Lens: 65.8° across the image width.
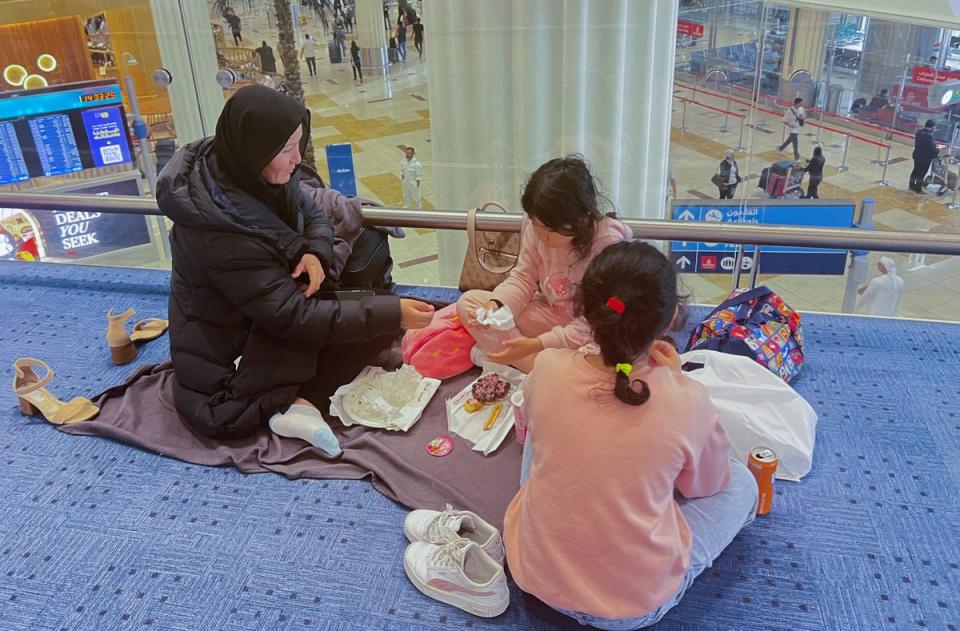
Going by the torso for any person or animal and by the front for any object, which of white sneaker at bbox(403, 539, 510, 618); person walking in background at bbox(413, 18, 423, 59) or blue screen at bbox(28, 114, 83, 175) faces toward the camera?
the blue screen

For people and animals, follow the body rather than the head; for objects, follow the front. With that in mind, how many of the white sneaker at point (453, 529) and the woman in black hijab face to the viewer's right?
1

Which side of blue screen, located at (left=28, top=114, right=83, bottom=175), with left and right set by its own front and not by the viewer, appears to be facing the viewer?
front

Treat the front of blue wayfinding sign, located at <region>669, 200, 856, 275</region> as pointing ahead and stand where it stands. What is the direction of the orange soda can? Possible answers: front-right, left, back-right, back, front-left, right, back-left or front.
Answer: front

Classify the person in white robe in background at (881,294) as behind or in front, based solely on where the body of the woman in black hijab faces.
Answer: in front

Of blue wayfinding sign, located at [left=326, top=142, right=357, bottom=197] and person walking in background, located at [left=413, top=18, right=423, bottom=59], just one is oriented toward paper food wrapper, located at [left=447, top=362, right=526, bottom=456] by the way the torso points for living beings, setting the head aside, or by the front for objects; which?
the blue wayfinding sign

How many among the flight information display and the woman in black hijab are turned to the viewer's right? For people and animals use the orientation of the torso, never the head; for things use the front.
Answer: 1

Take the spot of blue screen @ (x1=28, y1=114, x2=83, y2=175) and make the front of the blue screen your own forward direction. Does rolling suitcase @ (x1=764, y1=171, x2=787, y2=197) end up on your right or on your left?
on your left

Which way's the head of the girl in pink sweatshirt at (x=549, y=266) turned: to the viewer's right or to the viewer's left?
to the viewer's left

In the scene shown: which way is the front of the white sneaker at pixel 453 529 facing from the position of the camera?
facing away from the viewer and to the left of the viewer

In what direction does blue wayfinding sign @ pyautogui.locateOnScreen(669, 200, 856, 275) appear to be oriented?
toward the camera

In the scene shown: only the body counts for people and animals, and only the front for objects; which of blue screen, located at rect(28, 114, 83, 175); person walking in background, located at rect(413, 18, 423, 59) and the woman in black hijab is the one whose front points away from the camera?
the person walking in background

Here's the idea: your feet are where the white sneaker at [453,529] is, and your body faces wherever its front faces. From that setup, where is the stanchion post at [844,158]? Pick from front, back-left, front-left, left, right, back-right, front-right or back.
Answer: right

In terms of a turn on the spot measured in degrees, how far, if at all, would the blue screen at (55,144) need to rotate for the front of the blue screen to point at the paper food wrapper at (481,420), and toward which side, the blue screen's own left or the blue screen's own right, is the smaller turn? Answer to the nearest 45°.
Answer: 0° — it already faces it

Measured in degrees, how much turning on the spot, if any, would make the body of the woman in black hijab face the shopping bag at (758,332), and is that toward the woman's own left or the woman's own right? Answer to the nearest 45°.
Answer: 0° — they already face it

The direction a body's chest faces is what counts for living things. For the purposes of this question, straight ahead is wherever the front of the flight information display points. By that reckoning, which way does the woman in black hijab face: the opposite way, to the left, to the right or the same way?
to the left
